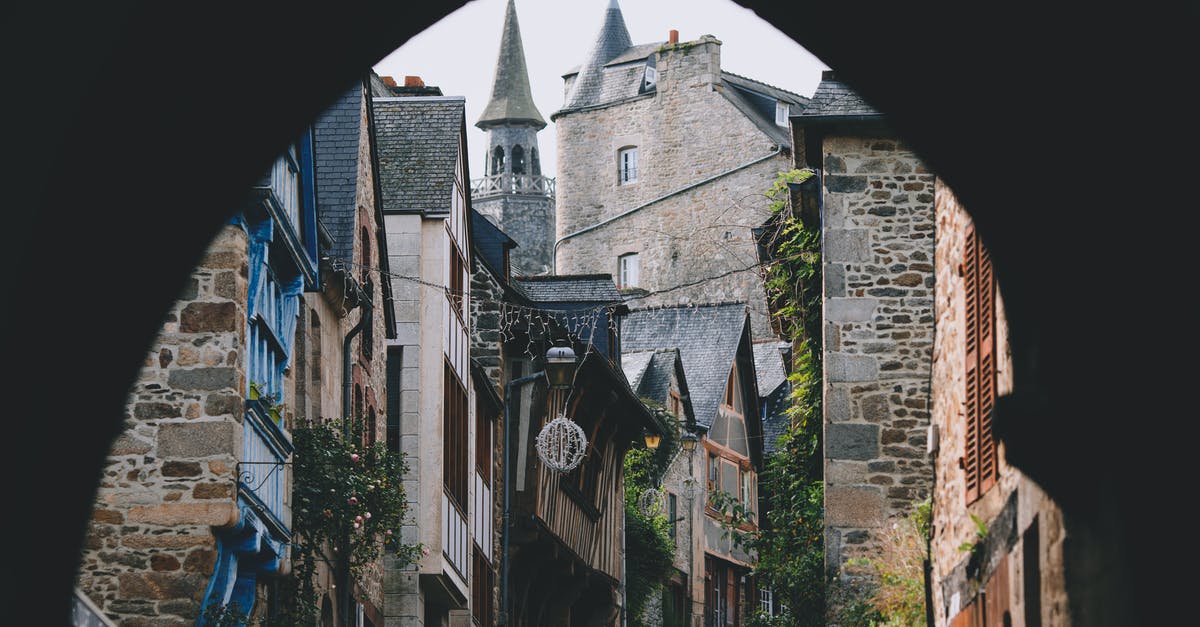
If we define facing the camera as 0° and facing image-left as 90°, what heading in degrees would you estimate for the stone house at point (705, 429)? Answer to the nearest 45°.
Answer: approximately 315°

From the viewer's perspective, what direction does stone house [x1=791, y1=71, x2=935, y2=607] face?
to the viewer's left

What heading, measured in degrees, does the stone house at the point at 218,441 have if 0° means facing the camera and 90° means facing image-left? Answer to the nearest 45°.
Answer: approximately 270°

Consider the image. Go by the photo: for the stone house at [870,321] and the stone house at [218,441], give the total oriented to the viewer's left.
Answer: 1

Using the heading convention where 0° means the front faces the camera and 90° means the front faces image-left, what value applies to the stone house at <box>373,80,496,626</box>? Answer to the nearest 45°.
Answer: approximately 270°

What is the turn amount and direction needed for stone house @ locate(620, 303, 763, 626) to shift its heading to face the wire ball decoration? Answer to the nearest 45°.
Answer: approximately 45° to its right
